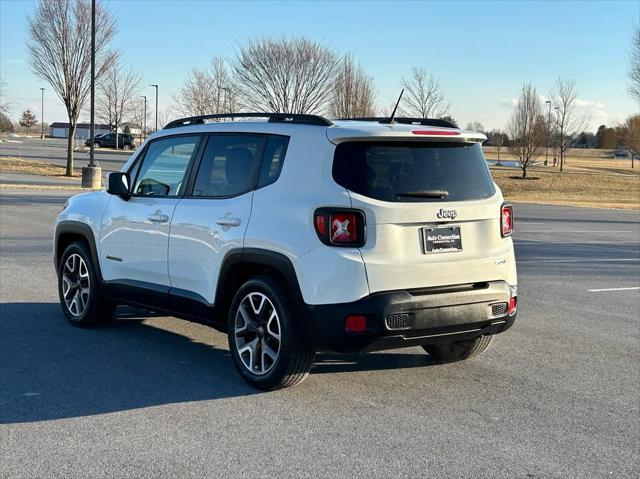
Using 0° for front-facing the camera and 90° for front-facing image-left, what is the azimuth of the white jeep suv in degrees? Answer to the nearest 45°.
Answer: approximately 135°
